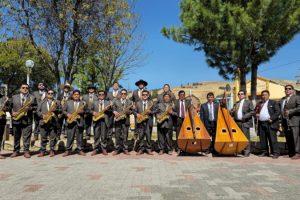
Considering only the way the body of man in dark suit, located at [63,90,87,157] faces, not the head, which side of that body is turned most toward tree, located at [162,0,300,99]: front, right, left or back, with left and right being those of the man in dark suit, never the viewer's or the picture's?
left

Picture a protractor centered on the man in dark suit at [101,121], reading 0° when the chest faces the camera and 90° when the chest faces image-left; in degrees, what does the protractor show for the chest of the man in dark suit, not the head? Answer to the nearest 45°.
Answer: approximately 0°

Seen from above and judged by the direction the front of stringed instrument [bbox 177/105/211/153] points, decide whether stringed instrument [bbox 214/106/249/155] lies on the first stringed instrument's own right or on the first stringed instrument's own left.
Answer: on the first stringed instrument's own left

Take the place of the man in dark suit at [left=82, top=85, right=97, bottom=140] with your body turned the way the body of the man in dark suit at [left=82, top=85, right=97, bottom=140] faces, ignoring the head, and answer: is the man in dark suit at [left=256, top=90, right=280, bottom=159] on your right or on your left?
on your left

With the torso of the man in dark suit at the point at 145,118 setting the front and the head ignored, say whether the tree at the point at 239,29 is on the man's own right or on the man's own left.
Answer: on the man's own left

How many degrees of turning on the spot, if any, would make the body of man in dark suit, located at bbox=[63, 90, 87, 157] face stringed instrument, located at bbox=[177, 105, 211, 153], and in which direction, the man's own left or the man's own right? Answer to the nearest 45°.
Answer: approximately 90° to the man's own left

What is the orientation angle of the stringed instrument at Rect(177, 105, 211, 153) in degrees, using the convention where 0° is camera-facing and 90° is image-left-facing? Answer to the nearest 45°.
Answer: approximately 0°

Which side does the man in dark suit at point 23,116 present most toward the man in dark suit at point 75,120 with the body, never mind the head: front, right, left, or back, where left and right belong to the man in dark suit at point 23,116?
left

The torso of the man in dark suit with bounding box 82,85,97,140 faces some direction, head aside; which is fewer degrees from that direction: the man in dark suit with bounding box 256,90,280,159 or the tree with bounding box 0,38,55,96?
the man in dark suit
